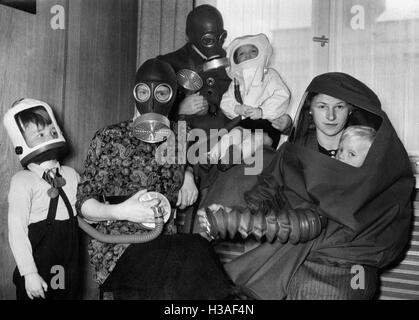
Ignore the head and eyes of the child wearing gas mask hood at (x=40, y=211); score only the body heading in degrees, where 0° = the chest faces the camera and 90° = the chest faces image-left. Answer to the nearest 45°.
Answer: approximately 315°

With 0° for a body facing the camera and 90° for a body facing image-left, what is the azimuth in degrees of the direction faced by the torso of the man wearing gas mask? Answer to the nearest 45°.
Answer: approximately 315°
